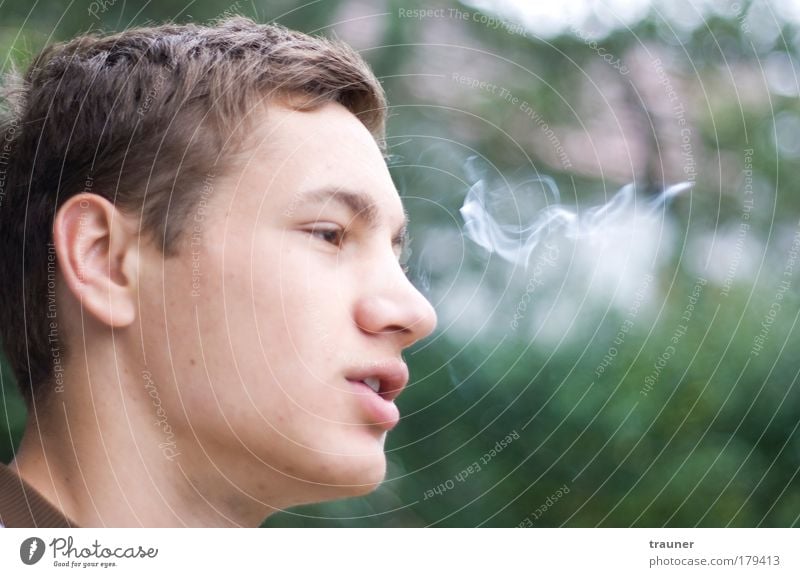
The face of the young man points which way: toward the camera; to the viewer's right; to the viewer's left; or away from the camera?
to the viewer's right

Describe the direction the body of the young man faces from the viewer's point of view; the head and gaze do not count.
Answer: to the viewer's right
